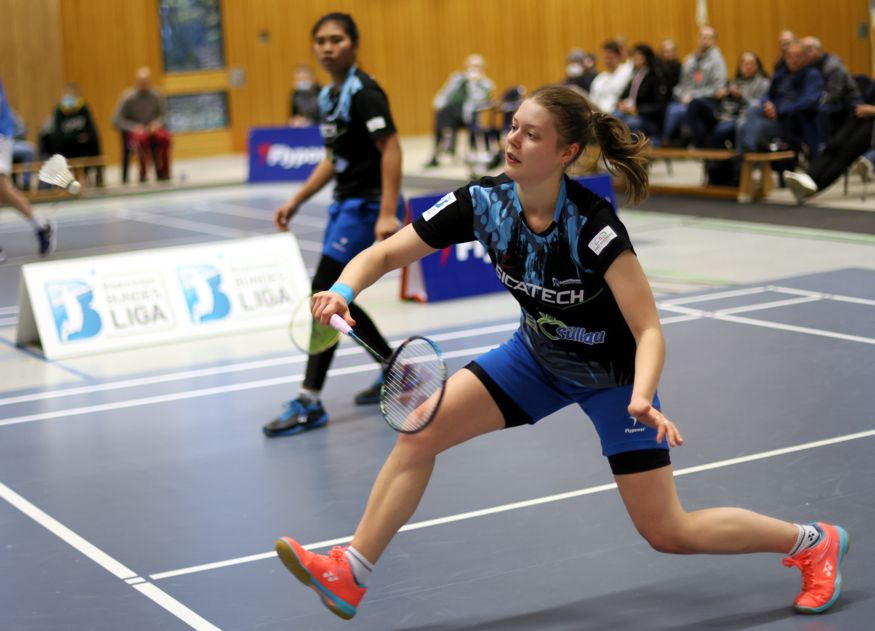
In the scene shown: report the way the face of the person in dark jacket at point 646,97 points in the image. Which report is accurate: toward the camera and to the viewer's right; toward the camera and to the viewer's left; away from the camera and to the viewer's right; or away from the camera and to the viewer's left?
toward the camera and to the viewer's left

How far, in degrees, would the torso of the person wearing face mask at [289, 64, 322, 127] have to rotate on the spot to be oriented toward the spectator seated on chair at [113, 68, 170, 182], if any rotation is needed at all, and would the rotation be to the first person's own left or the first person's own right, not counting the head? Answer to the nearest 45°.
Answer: approximately 45° to the first person's own right

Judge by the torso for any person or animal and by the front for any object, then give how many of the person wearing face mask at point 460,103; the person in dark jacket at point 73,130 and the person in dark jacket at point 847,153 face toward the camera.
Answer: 2

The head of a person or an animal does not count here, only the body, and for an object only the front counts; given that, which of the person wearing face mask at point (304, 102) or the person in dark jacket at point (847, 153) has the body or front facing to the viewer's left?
the person in dark jacket

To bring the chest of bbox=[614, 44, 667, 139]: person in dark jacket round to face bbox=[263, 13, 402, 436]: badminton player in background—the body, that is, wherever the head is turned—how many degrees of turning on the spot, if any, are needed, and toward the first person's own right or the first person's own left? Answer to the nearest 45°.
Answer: approximately 45° to the first person's own left

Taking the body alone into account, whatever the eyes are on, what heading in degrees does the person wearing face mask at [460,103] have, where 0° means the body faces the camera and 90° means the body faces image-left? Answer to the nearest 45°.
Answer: approximately 0°

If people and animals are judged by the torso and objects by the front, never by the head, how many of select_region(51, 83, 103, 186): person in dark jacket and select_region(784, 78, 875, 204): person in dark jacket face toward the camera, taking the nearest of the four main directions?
1

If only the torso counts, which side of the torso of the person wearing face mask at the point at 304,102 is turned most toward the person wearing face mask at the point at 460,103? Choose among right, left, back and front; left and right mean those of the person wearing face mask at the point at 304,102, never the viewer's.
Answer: left

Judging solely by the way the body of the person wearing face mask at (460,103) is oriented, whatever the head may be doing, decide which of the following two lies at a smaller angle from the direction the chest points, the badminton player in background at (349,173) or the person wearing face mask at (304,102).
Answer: the badminton player in background

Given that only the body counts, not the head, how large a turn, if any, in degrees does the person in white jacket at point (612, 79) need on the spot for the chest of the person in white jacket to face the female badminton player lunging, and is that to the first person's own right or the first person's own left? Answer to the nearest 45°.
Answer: approximately 45° to the first person's own left

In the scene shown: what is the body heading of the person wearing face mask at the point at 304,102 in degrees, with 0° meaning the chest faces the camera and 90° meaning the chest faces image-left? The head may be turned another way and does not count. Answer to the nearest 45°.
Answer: approximately 0°

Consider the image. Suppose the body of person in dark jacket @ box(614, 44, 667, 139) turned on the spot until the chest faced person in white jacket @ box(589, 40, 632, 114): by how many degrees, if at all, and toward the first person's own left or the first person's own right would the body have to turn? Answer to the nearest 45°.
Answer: approximately 90° to the first person's own right

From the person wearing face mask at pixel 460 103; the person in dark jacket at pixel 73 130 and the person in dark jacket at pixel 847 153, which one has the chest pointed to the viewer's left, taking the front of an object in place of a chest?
the person in dark jacket at pixel 847 153

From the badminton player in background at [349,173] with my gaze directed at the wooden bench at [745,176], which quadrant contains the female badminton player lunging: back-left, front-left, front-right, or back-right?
back-right
